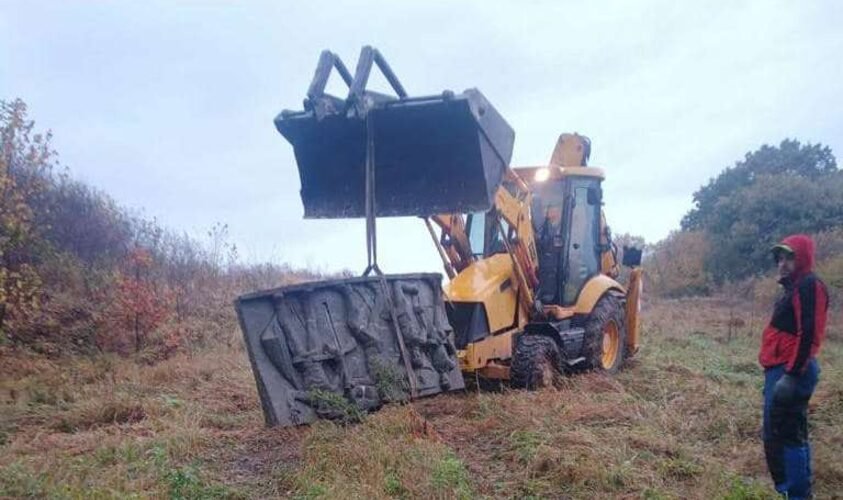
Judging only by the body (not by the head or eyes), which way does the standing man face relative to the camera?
to the viewer's left

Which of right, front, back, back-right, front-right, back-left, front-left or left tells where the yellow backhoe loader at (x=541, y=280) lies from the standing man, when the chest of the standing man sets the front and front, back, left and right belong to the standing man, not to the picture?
front-right

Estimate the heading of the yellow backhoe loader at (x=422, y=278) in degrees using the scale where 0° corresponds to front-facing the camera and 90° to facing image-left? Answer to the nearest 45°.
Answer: approximately 45°

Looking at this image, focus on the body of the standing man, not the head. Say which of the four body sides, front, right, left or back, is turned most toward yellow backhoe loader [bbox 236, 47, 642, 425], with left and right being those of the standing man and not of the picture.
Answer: front

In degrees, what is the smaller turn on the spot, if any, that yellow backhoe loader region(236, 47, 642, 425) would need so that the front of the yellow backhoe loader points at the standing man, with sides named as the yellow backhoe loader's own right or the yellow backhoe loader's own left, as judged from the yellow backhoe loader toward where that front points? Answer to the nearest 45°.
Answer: approximately 90° to the yellow backhoe loader's own left

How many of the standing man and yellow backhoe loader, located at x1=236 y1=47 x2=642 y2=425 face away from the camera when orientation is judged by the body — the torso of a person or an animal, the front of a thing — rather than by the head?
0

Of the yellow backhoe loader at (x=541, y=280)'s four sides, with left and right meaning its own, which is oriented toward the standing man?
left
